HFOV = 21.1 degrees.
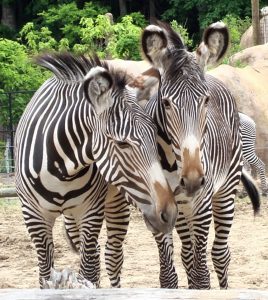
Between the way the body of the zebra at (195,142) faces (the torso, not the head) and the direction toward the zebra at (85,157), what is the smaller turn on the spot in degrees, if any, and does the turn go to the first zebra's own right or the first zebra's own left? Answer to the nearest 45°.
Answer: approximately 90° to the first zebra's own right

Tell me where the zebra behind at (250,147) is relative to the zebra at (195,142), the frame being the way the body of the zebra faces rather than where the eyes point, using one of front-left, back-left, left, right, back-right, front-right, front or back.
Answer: back

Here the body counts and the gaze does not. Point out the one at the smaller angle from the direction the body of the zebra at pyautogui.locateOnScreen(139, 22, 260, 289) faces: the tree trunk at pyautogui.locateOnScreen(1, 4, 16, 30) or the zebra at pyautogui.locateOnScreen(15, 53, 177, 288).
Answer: the zebra

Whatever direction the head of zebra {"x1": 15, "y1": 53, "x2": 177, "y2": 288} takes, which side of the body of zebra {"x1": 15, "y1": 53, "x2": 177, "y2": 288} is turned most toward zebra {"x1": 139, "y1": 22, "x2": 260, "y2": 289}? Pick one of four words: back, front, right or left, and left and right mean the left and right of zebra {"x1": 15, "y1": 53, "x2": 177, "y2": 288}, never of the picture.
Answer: left

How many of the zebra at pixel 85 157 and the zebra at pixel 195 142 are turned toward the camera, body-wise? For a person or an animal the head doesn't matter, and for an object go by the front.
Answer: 2

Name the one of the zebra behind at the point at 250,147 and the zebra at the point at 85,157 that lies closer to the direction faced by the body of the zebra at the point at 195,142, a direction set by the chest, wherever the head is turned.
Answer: the zebra

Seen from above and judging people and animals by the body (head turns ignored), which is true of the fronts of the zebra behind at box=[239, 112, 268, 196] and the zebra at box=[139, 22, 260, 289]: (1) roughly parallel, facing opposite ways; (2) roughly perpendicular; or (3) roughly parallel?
roughly perpendicular
